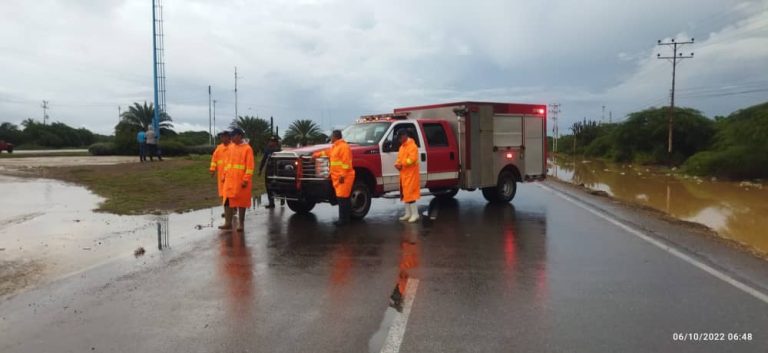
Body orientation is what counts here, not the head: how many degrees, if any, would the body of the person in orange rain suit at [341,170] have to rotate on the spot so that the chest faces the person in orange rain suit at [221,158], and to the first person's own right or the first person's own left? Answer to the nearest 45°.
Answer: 0° — they already face them

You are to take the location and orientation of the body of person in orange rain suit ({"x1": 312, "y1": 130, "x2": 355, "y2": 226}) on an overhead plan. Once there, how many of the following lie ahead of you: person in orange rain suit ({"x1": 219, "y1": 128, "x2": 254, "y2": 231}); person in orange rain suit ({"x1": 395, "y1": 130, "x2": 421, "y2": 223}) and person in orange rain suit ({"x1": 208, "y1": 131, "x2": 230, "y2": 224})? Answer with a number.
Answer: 2

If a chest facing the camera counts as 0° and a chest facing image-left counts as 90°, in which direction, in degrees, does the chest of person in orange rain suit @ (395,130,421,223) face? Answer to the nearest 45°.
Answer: approximately 90°

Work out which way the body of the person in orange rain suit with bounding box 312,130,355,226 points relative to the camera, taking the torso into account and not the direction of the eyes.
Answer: to the viewer's left

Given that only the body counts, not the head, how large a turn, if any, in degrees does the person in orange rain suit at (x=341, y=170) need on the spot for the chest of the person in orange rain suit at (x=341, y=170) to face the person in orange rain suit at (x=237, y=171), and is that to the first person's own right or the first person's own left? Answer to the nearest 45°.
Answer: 0° — they already face them

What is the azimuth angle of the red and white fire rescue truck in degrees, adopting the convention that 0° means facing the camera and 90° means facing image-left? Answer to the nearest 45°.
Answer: approximately 45°

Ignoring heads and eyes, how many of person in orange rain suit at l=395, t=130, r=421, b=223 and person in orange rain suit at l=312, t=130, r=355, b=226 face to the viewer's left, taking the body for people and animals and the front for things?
2
